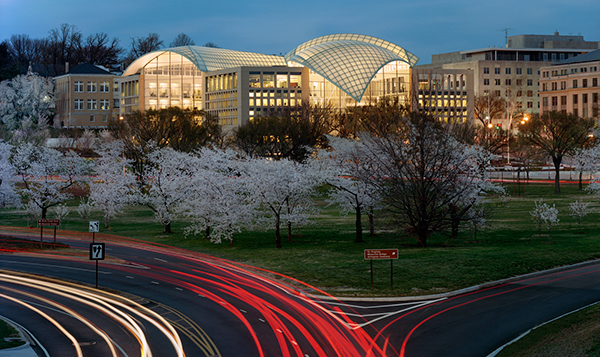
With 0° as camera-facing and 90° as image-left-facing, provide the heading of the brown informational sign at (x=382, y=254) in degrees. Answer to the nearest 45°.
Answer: approximately 0°

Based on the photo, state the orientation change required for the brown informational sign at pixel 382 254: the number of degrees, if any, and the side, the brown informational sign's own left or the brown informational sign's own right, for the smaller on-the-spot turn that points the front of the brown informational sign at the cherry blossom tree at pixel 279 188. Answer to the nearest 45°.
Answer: approximately 135° to the brown informational sign's own right
